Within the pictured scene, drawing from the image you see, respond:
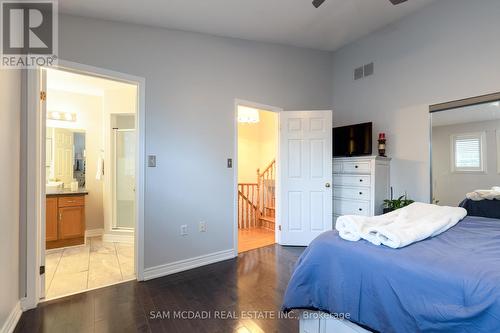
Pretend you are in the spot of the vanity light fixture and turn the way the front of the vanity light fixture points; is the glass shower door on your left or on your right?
on your left

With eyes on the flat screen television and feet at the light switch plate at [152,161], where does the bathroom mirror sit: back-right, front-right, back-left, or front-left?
back-left

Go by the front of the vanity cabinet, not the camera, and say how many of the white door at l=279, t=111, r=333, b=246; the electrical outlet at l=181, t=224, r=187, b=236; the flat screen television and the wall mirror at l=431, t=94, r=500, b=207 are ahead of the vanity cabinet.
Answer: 4

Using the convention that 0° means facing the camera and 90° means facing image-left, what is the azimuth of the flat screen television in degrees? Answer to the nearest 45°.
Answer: approximately 45°

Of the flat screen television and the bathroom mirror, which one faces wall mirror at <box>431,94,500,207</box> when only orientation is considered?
the bathroom mirror
